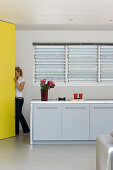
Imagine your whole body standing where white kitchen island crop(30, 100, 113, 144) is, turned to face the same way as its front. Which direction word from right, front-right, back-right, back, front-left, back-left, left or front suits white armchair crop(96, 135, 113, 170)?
front

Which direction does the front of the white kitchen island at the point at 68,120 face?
toward the camera

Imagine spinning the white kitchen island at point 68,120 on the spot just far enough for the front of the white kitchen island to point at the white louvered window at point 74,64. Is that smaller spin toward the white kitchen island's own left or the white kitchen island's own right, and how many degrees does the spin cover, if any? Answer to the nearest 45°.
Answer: approximately 180°

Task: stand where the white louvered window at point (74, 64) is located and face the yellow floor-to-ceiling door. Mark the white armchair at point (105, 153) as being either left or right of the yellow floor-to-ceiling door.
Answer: left

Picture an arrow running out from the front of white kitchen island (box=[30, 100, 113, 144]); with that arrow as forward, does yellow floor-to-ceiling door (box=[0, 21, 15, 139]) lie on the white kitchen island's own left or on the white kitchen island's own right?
on the white kitchen island's own right

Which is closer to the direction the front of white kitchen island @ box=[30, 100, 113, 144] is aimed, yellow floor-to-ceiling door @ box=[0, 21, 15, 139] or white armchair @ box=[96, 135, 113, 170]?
the white armchair

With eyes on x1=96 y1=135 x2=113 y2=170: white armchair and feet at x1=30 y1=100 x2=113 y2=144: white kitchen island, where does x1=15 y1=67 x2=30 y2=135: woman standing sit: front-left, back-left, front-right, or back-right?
back-right

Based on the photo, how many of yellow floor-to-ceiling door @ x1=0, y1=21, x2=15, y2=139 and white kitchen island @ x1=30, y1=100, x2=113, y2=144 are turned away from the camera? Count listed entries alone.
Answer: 0

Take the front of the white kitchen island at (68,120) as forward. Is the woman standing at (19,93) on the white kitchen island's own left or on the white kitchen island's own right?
on the white kitchen island's own right

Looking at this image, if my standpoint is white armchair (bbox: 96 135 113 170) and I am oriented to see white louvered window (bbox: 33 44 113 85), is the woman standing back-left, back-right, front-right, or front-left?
front-left
